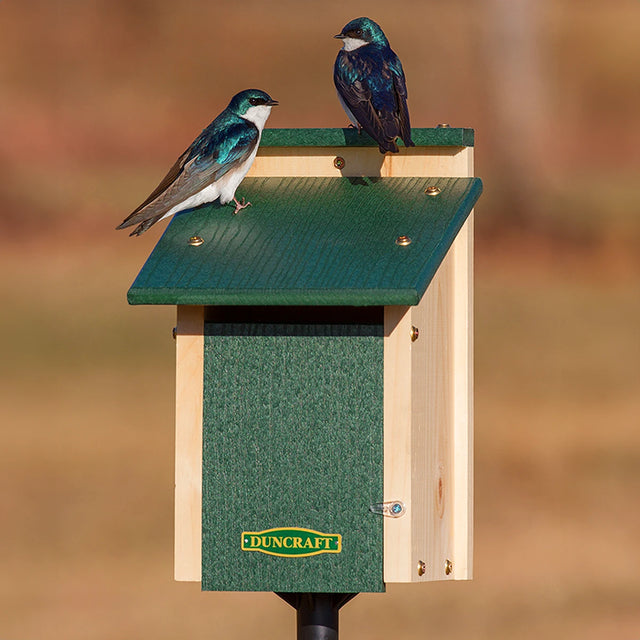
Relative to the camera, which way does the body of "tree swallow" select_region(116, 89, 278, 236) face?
to the viewer's right
